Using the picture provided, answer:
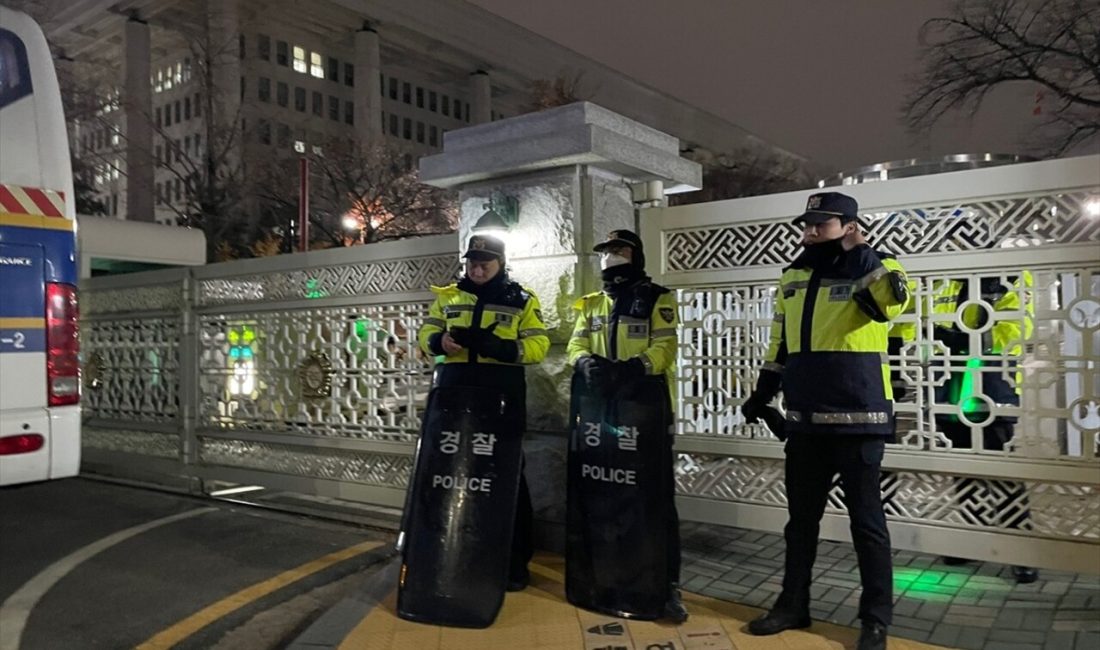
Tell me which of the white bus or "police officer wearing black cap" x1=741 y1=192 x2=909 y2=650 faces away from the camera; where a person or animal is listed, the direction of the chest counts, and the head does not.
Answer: the white bus

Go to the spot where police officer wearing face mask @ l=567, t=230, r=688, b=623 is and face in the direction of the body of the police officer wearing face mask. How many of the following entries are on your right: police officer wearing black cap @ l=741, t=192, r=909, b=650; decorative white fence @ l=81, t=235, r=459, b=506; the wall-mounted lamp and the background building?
3

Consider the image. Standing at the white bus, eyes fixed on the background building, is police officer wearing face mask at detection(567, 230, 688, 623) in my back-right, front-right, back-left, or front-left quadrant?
back-right

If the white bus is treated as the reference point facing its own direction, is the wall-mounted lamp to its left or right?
on its right

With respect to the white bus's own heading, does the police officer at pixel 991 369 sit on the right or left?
on its right

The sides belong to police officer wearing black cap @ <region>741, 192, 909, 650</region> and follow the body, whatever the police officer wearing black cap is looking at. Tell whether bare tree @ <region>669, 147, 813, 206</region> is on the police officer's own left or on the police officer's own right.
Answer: on the police officer's own right

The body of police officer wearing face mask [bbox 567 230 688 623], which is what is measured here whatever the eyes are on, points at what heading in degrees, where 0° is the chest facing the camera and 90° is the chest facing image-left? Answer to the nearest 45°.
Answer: approximately 45°

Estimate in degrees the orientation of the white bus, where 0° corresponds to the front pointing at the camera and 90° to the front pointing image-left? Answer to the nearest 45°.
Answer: approximately 180°

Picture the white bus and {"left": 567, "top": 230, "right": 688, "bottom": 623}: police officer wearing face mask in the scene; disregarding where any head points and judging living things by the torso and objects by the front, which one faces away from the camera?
the white bus
